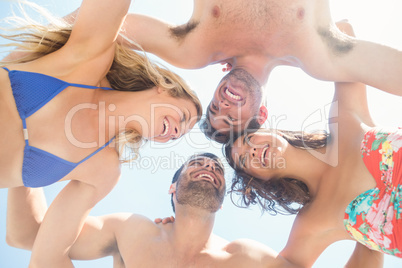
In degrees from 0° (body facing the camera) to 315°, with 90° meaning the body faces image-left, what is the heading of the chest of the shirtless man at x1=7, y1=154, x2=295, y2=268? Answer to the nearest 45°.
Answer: approximately 0°
